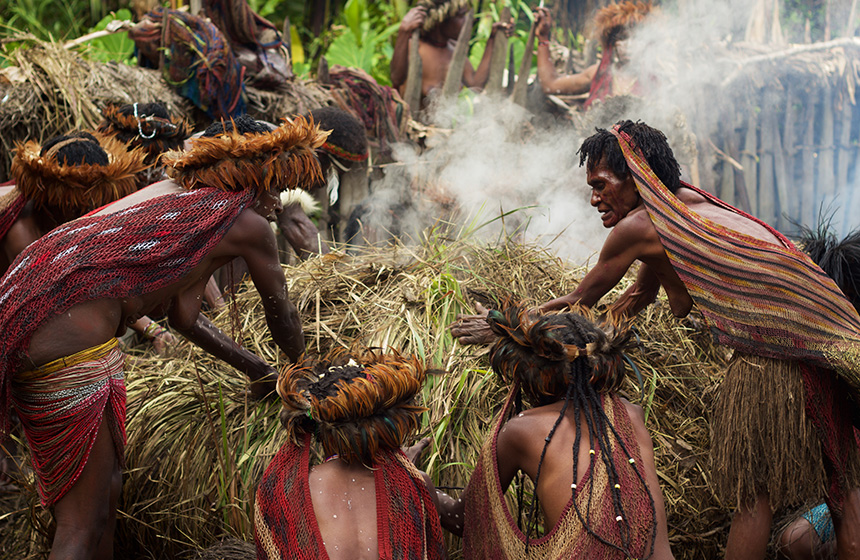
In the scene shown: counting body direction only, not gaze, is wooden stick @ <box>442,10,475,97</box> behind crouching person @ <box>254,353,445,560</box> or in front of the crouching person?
in front

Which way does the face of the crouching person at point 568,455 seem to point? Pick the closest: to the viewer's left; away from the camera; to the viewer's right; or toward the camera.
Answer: away from the camera

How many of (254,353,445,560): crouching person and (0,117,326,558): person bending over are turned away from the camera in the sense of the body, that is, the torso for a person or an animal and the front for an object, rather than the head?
1

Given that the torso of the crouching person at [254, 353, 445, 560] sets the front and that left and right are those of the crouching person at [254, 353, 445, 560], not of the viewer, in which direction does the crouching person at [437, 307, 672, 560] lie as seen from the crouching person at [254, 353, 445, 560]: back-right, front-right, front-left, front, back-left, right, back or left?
right

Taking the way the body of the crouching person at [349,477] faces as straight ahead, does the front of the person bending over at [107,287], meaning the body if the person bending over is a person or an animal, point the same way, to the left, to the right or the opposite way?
to the right

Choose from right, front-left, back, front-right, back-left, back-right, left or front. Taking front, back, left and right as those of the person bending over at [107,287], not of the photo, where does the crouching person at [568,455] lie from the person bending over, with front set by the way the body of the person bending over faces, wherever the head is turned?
front-right

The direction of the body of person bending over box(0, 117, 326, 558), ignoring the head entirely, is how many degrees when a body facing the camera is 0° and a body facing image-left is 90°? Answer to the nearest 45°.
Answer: approximately 270°

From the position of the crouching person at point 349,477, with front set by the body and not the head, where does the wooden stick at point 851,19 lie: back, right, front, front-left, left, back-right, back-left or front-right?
front-right

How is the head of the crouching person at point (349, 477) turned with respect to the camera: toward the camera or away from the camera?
away from the camera

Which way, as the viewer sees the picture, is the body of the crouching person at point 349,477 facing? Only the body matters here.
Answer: away from the camera

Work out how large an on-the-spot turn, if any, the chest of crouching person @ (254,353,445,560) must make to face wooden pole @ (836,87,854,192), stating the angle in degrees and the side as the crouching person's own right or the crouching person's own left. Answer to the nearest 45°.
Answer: approximately 45° to the crouching person's own right

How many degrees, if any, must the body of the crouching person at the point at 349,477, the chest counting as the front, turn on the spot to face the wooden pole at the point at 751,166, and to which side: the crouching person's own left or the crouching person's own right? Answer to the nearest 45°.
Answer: approximately 45° to the crouching person's own right

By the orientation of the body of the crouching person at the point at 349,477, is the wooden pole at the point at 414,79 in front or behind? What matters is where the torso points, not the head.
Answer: in front
